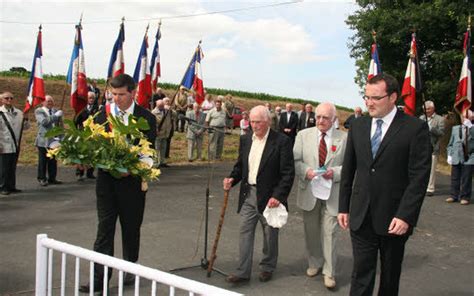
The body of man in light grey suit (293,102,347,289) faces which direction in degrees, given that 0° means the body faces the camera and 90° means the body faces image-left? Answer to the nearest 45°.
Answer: approximately 0°

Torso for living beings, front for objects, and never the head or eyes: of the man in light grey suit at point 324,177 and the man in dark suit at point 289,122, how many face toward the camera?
2

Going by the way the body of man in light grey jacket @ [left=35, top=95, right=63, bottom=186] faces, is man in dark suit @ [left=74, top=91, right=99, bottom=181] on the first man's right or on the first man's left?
on the first man's left

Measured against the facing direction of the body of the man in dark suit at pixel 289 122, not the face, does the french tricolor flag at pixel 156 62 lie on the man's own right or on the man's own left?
on the man's own right

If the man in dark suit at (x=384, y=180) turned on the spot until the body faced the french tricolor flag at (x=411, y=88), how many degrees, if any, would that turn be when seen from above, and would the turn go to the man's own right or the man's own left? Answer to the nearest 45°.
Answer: approximately 135° to the man's own right

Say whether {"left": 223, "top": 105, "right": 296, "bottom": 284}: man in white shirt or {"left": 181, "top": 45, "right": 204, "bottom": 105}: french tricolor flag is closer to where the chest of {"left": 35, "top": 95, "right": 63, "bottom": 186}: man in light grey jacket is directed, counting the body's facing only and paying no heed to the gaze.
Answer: the man in white shirt

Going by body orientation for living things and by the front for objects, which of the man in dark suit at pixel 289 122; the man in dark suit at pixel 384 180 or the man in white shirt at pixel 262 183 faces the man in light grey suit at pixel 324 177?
the man in dark suit at pixel 289 122

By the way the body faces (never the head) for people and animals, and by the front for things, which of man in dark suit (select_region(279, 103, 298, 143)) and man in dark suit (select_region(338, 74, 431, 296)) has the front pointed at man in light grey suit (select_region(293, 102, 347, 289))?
man in dark suit (select_region(279, 103, 298, 143))
